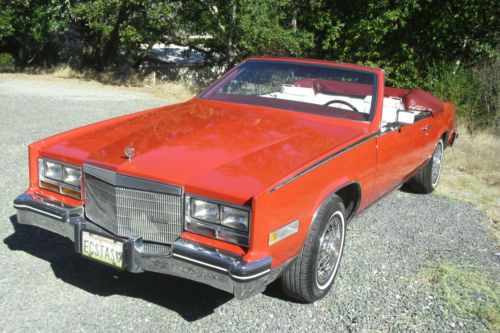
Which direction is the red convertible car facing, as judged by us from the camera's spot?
facing the viewer and to the left of the viewer
